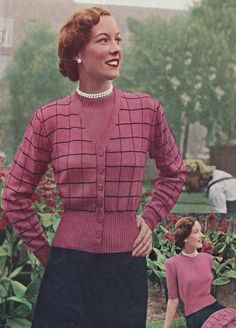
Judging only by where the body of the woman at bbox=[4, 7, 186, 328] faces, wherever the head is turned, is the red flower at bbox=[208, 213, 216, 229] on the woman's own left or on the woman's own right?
on the woman's own left

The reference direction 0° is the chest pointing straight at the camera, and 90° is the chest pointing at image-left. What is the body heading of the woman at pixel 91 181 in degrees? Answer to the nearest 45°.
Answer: approximately 0°

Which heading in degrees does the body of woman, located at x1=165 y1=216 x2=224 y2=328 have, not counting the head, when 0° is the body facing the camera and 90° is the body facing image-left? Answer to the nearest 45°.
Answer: approximately 315°
